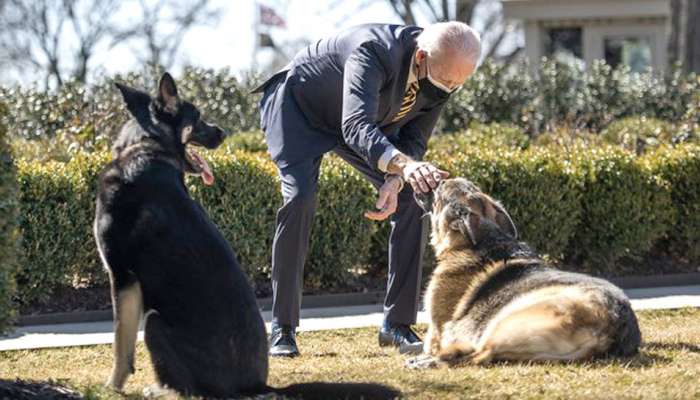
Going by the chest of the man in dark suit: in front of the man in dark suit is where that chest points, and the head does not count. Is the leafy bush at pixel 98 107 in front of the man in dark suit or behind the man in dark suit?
behind

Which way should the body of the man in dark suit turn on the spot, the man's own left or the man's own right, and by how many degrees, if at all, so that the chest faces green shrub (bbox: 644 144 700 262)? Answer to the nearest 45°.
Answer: approximately 90° to the man's own left

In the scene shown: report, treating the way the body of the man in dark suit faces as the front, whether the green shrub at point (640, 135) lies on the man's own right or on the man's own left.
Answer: on the man's own left

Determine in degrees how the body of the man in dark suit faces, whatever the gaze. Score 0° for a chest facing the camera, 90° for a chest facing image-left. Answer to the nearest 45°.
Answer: approximately 315°

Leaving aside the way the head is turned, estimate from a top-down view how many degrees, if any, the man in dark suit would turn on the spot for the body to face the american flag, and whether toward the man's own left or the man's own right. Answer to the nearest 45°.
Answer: approximately 135° to the man's own left

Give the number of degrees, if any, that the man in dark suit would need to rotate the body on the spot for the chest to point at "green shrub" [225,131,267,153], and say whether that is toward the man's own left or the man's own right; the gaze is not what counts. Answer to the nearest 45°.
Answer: approximately 135° to the man's own left

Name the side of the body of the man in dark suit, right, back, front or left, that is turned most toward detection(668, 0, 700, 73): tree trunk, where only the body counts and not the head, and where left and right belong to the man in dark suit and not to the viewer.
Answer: left

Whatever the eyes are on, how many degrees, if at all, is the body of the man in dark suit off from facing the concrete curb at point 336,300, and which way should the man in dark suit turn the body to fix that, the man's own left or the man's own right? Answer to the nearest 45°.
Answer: approximately 135° to the man's own left
